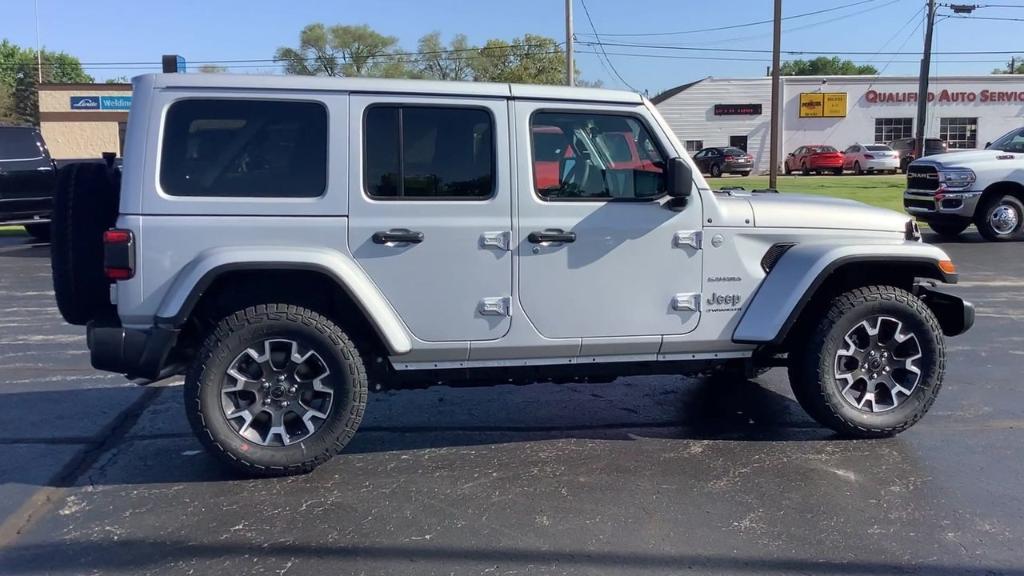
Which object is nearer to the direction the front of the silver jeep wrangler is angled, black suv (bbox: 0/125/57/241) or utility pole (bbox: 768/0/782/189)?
the utility pole

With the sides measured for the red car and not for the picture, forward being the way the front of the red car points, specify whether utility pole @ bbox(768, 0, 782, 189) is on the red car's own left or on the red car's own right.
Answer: on the red car's own left

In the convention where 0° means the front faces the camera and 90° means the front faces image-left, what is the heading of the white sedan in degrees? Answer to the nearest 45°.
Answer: approximately 135°

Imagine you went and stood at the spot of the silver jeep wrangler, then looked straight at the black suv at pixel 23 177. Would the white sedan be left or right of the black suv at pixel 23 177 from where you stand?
right

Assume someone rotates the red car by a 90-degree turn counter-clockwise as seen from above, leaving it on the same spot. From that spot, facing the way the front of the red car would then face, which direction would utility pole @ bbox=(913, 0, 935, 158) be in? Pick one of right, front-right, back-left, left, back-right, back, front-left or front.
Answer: left

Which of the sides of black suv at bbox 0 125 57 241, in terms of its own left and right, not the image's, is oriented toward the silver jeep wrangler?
back

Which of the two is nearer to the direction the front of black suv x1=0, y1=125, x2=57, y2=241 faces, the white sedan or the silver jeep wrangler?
the white sedan

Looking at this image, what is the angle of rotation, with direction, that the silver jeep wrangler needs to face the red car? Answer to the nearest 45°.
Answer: approximately 90° to its left

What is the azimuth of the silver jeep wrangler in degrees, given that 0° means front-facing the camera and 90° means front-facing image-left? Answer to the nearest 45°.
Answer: approximately 270°
